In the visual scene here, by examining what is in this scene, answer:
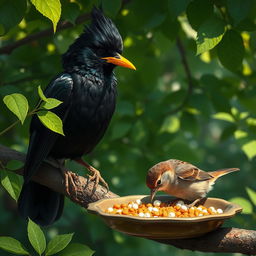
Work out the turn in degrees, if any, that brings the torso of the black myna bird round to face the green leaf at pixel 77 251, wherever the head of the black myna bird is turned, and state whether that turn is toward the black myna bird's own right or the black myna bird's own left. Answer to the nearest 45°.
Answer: approximately 45° to the black myna bird's own right

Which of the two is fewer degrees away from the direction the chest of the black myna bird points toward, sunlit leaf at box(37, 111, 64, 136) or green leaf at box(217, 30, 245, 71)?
the green leaf

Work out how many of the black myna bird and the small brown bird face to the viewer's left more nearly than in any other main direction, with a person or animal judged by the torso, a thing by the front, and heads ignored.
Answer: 1

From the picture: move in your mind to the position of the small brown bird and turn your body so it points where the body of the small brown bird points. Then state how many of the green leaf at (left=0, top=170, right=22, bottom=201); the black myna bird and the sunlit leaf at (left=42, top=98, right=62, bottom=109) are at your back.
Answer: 0

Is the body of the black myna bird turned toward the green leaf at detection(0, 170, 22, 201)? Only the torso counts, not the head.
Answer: no

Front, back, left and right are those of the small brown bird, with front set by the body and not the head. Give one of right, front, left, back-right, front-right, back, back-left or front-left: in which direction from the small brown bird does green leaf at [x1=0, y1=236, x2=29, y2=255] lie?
front-left

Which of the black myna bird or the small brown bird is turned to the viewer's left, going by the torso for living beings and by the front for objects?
the small brown bird

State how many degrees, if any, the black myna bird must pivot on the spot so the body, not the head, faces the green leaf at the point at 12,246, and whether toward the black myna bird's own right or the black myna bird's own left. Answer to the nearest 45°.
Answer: approximately 45° to the black myna bird's own right

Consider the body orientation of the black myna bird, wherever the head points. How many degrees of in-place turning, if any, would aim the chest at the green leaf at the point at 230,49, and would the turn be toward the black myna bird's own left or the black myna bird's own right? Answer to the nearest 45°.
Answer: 0° — it already faces it

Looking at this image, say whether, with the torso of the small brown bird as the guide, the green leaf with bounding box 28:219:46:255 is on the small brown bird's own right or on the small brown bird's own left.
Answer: on the small brown bird's own left

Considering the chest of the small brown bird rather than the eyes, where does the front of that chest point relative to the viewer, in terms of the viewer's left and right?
facing to the left of the viewer

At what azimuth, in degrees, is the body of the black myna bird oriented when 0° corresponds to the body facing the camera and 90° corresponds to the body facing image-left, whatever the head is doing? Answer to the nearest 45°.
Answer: approximately 315°
